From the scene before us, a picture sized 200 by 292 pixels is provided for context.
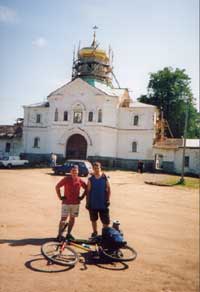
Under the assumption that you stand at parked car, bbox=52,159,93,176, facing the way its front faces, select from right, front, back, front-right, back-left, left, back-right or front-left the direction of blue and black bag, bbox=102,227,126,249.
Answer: left

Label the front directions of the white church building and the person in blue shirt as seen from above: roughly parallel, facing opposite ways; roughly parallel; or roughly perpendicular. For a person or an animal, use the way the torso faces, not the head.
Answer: roughly parallel

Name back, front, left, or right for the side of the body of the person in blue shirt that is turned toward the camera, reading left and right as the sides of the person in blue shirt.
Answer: front

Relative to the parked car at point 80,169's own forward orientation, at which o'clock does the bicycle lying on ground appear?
The bicycle lying on ground is roughly at 9 o'clock from the parked car.

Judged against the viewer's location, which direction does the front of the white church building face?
facing the viewer

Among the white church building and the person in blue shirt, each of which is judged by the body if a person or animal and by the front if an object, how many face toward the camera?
2

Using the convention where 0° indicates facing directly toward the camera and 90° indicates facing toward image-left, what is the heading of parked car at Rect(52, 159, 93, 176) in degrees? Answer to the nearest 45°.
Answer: approximately 90°

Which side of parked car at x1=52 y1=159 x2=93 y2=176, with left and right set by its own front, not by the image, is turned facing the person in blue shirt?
left

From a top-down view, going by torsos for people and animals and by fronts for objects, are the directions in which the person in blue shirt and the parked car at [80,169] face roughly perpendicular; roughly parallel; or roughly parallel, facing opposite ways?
roughly perpendicular

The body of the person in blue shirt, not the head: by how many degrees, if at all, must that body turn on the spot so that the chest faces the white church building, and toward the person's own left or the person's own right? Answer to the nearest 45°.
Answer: approximately 180°

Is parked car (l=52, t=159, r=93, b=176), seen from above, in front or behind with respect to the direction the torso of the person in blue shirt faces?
behind

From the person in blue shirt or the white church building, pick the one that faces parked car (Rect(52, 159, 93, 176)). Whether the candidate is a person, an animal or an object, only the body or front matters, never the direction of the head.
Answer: the white church building

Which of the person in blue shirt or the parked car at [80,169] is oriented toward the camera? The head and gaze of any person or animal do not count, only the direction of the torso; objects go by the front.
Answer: the person in blue shirt

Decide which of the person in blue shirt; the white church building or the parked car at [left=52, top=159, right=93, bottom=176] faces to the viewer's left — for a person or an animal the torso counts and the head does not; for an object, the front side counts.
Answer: the parked car
